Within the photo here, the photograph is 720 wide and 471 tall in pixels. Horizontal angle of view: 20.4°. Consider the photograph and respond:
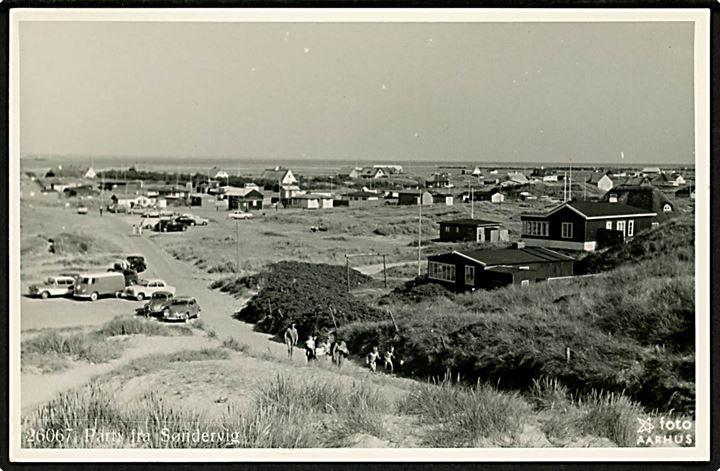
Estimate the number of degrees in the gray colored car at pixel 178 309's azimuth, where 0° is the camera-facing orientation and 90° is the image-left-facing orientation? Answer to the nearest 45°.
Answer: approximately 45°

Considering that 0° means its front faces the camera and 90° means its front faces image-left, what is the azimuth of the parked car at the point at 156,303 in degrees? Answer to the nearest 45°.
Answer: approximately 45°

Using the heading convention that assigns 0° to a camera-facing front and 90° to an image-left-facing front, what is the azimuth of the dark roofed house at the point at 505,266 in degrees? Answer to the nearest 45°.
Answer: approximately 45°

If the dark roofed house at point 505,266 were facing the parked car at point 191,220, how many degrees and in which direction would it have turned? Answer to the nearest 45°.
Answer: approximately 45° to its right
